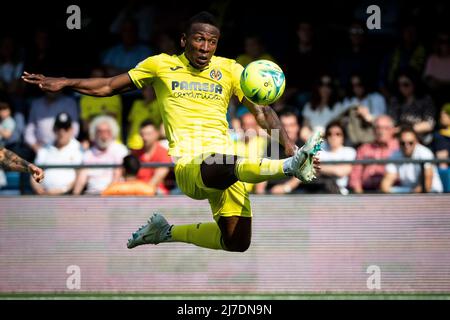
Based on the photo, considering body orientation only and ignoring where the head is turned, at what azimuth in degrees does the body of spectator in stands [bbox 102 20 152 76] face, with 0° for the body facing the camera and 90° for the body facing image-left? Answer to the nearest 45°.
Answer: approximately 0°

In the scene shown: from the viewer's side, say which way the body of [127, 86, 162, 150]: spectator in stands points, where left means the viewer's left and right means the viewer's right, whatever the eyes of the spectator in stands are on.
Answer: facing the viewer

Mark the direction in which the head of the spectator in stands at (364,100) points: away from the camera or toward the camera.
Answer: toward the camera

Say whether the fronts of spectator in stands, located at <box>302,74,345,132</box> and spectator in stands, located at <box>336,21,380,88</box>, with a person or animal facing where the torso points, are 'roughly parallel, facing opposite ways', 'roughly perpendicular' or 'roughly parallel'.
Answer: roughly parallel

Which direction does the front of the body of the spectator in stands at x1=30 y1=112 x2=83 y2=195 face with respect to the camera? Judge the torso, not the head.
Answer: toward the camera

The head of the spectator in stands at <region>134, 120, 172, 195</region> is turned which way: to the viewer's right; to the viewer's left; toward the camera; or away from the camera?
toward the camera

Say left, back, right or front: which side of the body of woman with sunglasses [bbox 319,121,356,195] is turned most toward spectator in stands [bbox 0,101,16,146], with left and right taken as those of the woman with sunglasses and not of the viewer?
right

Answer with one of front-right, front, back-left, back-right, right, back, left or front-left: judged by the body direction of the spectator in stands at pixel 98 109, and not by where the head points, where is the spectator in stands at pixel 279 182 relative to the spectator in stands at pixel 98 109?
front-left

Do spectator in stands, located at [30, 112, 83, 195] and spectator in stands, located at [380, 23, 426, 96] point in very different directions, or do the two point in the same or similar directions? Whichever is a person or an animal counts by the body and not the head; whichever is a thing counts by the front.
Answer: same or similar directions

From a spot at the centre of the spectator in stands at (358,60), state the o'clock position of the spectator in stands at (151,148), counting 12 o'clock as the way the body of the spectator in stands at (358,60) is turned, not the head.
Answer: the spectator in stands at (151,148) is roughly at 2 o'clock from the spectator in stands at (358,60).

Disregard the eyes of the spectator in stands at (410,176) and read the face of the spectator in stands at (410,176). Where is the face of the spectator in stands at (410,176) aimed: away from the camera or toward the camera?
toward the camera

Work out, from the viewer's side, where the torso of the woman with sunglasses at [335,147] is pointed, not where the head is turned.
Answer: toward the camera

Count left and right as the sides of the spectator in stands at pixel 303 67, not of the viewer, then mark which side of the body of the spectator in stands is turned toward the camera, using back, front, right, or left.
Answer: front
